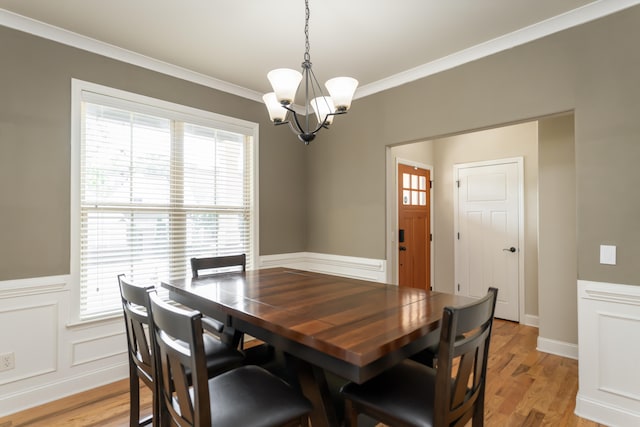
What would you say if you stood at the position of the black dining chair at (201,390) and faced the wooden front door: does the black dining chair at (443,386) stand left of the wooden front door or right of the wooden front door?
right

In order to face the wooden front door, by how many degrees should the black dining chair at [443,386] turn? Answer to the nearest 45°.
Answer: approximately 45° to its right

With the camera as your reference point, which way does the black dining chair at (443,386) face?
facing away from the viewer and to the left of the viewer

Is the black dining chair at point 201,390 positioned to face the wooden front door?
yes

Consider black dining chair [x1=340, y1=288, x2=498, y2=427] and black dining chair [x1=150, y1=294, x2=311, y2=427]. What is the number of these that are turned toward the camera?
0

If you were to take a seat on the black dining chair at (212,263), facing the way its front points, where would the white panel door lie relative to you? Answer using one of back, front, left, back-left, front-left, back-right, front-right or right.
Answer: front-left

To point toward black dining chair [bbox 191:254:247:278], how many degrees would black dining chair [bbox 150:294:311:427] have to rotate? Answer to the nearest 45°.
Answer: approximately 45° to its left

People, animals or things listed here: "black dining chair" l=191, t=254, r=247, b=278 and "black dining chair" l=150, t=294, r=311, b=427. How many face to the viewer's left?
0

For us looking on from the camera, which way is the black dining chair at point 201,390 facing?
facing away from the viewer and to the right of the viewer
